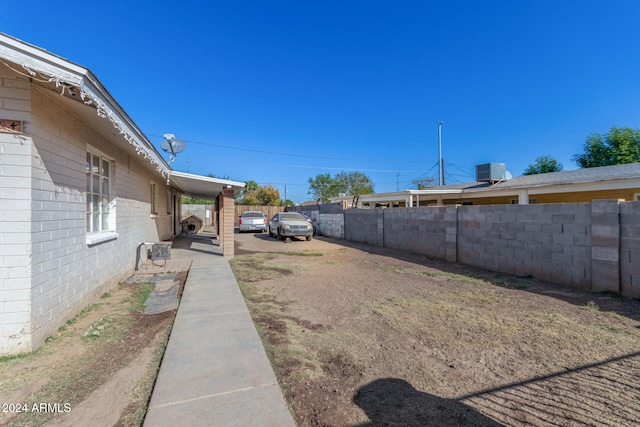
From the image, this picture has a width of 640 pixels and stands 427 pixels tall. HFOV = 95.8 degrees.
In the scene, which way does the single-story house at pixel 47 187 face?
to the viewer's right

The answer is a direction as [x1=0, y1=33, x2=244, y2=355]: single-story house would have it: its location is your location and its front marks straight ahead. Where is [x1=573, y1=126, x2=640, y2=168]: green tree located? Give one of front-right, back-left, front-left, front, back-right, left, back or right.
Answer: front

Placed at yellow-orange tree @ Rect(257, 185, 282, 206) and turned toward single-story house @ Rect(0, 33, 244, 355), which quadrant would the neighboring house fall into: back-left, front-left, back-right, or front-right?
front-left

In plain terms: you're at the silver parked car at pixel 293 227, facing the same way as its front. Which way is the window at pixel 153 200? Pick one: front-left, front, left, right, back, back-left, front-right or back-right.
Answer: right

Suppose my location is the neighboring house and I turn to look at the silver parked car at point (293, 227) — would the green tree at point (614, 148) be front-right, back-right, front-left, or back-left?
back-right

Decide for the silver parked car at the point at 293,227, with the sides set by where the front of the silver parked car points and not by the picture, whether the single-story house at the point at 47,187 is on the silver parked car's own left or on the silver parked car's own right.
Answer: on the silver parked car's own right

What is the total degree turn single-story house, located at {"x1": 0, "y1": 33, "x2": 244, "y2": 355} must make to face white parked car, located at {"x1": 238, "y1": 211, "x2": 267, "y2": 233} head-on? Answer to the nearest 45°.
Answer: approximately 45° to its left

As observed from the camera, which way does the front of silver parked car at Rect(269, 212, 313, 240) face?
facing the viewer and to the right of the viewer

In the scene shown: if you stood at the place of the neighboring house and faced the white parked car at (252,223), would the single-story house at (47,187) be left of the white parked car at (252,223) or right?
left

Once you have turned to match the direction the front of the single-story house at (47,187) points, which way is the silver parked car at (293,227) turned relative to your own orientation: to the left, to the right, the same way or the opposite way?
to the right

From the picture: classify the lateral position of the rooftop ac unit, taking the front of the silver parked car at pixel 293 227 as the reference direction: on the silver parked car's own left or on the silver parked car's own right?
on the silver parked car's own left

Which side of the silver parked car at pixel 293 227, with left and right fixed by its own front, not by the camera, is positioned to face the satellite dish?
front

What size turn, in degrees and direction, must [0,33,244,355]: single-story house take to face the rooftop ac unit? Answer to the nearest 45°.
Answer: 0° — it already faces it
